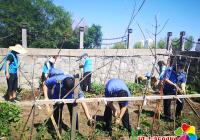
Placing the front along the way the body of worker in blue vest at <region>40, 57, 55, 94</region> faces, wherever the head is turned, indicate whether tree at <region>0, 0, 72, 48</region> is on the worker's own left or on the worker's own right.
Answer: on the worker's own left

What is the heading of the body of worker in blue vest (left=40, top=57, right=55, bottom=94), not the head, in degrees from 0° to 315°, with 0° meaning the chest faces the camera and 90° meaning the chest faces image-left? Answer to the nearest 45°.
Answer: approximately 270°

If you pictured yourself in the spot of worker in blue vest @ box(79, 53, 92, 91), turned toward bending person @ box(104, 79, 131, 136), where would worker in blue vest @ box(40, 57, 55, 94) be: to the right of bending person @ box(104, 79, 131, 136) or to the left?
right

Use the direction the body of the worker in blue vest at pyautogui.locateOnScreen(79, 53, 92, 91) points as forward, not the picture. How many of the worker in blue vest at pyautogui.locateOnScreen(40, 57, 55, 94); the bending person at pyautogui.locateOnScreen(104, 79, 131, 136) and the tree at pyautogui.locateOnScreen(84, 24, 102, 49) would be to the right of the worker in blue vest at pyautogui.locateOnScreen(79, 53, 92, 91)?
1

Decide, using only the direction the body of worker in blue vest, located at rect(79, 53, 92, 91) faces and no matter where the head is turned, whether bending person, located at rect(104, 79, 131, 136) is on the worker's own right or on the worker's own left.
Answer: on the worker's own left

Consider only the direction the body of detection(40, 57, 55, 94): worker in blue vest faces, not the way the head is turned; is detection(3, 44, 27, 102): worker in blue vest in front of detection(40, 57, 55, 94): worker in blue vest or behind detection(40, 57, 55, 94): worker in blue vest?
behind

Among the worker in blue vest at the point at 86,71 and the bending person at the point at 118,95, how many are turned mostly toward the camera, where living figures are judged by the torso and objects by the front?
1
